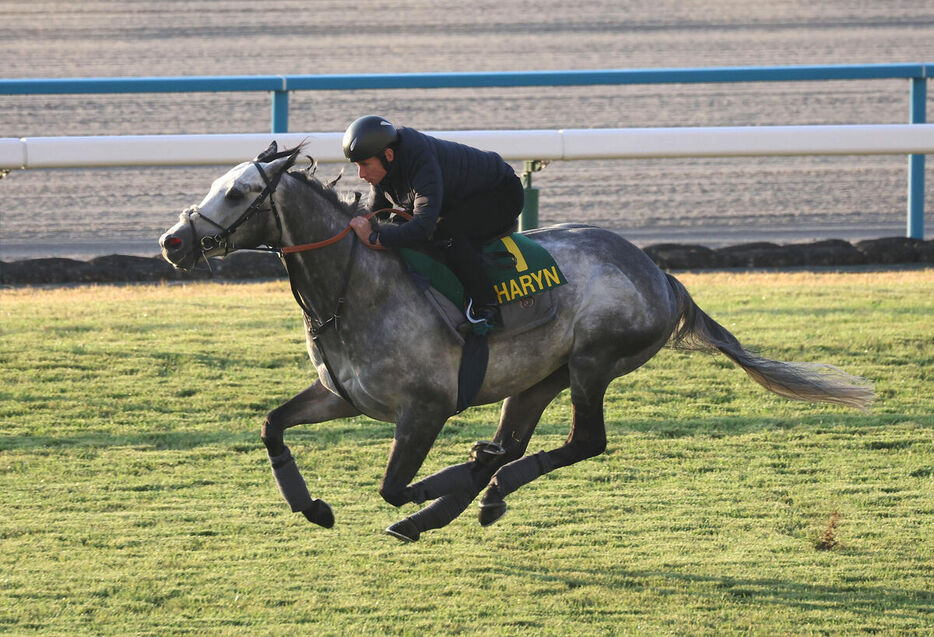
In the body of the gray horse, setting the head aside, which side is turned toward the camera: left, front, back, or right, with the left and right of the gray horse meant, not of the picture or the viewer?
left

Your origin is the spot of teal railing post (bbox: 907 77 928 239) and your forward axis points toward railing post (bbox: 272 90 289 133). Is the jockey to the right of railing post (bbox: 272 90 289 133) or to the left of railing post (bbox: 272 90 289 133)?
left

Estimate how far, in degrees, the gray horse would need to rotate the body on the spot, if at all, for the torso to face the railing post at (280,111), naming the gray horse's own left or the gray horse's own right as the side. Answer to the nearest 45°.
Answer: approximately 90° to the gray horse's own right

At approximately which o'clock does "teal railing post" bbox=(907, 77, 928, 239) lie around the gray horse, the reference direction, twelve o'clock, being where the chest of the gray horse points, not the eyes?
The teal railing post is roughly at 4 o'clock from the gray horse.

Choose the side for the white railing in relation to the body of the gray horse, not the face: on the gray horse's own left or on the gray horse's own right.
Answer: on the gray horse's own right
